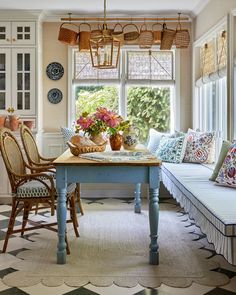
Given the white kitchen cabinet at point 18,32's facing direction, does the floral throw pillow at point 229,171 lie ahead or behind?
ahead

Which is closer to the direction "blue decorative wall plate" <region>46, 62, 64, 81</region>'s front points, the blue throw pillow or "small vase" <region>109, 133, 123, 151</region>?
the small vase

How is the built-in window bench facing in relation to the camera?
to the viewer's left

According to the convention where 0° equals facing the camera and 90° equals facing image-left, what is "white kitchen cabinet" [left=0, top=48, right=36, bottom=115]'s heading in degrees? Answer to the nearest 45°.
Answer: approximately 0°

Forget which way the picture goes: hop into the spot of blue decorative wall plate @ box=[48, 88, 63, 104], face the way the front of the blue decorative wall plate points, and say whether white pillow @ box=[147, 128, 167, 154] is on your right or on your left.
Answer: on your left

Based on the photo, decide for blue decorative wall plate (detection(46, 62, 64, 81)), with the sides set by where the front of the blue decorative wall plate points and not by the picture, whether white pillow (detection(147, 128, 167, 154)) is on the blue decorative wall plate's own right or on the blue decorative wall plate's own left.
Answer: on the blue decorative wall plate's own left

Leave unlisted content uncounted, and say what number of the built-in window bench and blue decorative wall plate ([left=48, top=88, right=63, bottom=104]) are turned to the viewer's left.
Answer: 1

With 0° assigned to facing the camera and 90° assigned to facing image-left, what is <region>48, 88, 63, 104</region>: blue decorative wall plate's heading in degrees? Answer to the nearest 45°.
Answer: approximately 0°
